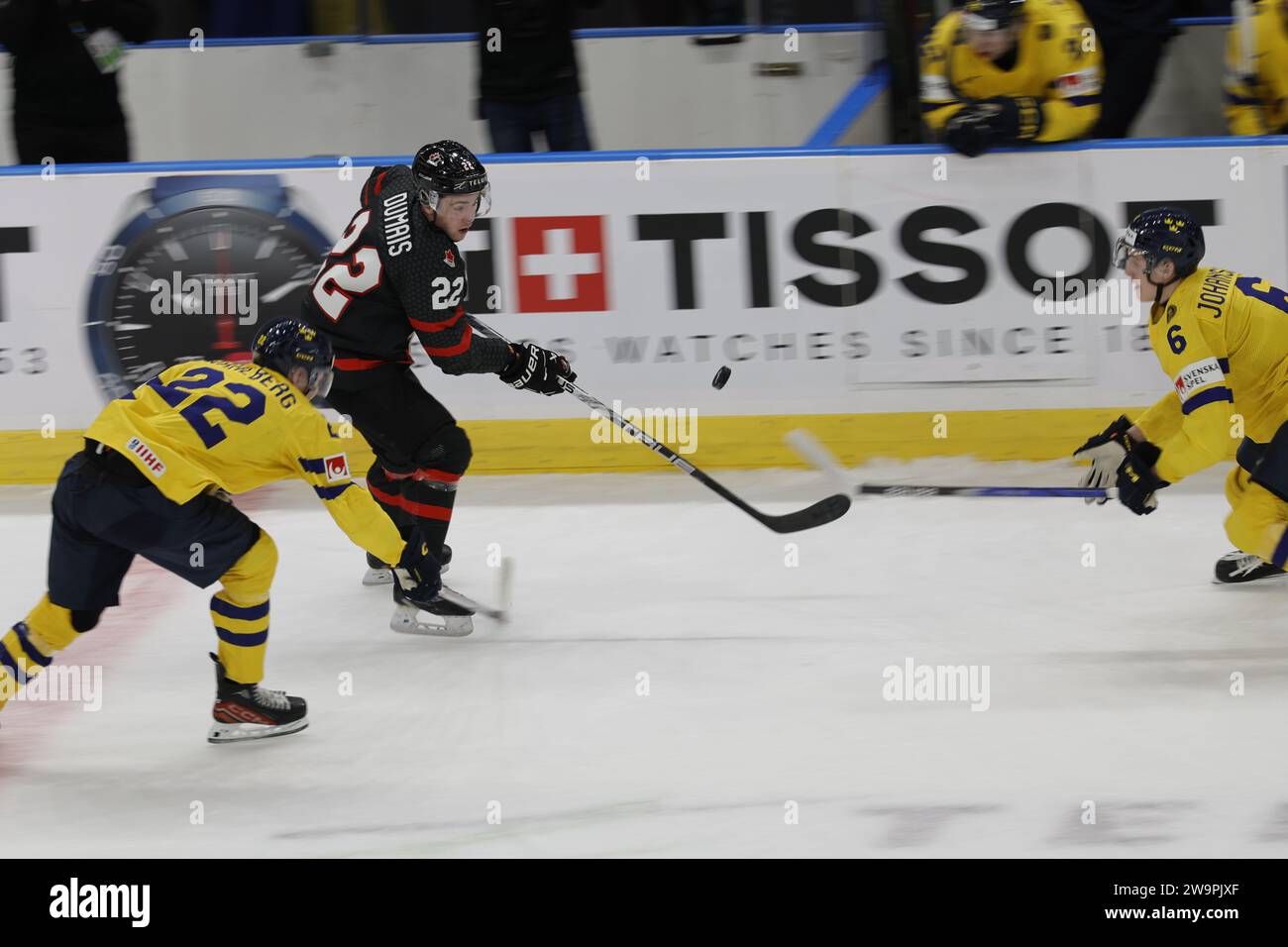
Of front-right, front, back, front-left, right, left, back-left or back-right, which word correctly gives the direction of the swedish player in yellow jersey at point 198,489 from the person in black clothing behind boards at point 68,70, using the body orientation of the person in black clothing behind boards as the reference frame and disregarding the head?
front

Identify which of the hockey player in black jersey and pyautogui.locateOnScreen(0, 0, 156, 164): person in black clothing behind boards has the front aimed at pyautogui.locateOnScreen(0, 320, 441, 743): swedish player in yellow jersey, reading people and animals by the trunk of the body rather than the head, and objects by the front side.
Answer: the person in black clothing behind boards

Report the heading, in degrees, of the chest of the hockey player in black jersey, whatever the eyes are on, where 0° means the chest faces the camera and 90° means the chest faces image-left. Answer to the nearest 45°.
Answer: approximately 270°

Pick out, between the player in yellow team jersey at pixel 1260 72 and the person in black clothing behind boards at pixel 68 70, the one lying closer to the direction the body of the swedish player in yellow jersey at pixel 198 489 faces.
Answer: the player in yellow team jersey

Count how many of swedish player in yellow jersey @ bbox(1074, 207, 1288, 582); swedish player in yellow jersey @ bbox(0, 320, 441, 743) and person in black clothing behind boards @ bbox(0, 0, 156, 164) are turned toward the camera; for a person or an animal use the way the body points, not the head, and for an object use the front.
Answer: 1

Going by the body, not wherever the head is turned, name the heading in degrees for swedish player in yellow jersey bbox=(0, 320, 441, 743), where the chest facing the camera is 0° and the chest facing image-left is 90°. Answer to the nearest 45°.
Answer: approximately 270°

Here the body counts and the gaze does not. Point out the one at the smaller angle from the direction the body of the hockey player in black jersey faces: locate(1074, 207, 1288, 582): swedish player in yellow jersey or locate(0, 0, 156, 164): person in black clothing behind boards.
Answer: the swedish player in yellow jersey

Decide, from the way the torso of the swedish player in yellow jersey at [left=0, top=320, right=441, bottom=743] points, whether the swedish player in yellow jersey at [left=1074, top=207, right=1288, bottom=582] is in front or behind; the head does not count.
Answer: in front

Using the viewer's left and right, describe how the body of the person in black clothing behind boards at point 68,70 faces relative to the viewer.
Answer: facing the viewer

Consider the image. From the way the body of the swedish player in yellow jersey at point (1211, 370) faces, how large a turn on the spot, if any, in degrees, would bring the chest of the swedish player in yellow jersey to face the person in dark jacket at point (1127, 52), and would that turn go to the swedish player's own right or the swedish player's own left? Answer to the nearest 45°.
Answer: approximately 90° to the swedish player's own right

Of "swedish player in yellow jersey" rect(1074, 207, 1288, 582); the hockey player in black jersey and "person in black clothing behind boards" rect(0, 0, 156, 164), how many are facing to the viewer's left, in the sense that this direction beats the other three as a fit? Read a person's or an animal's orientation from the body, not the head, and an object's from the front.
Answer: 1

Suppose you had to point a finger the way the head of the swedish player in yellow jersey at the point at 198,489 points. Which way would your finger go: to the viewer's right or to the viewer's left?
to the viewer's right

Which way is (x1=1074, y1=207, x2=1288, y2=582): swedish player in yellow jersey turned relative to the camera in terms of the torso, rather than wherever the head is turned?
to the viewer's left

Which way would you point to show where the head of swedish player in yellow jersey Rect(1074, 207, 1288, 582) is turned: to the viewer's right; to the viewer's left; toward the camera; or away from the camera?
to the viewer's left

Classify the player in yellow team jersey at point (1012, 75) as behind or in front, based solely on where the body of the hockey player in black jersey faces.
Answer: in front

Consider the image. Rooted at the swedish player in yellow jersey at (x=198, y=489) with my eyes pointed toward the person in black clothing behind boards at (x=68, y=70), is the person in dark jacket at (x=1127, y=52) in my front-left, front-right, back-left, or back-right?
front-right

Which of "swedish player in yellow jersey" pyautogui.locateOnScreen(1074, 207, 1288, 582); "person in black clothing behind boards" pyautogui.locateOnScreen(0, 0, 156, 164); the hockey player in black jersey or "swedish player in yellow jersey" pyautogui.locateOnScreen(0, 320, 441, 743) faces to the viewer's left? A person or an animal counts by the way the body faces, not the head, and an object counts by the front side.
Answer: "swedish player in yellow jersey" pyautogui.locateOnScreen(1074, 207, 1288, 582)
